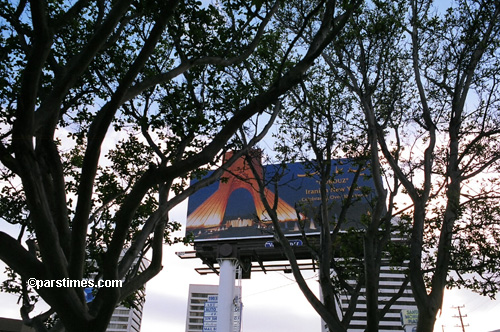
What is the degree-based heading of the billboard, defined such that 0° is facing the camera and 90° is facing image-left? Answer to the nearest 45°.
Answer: approximately 0°
